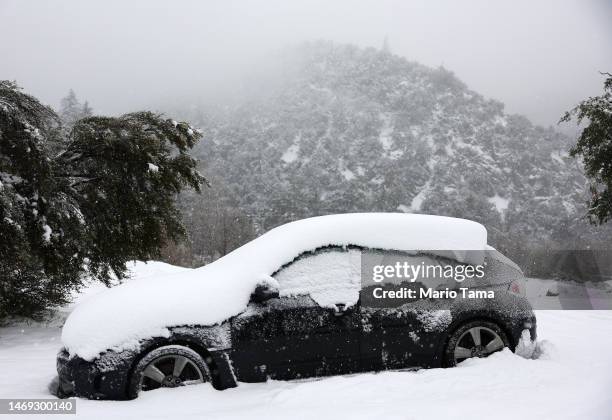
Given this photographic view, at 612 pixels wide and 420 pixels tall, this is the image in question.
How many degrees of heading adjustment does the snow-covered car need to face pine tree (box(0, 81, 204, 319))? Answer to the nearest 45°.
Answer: approximately 45° to its right

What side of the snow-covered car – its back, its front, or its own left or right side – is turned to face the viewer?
left
